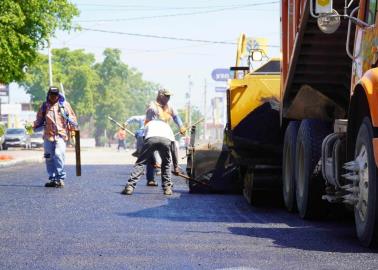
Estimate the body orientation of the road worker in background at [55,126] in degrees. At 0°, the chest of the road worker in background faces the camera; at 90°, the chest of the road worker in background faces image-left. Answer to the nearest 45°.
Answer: approximately 0°

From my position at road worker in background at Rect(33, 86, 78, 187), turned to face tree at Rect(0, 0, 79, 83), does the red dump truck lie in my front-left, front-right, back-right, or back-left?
back-right

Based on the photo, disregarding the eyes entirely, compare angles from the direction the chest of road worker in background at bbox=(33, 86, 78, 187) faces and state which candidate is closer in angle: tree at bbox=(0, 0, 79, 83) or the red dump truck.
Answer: the red dump truck

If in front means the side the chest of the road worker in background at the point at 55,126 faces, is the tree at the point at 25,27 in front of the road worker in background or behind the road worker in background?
behind
